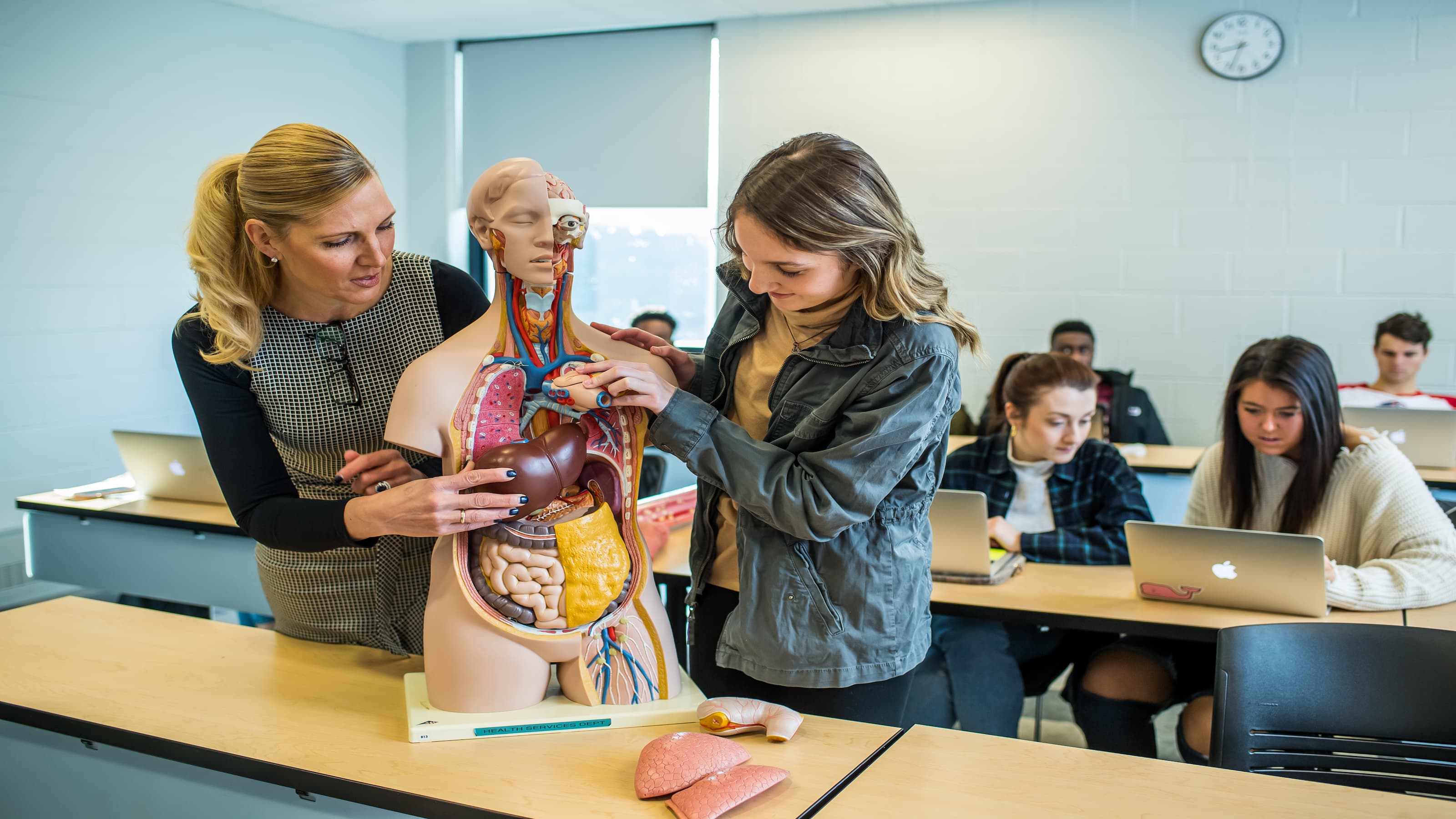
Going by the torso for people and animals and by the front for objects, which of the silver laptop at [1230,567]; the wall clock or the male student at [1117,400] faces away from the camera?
the silver laptop

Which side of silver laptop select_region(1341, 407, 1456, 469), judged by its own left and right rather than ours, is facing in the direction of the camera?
back

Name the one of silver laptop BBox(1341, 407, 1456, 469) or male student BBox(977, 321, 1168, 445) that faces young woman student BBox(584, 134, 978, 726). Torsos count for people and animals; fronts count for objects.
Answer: the male student

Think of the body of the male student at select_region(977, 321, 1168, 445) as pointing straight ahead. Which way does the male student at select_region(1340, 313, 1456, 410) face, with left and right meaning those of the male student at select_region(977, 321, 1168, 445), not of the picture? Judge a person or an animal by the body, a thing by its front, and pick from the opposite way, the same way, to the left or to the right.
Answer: the same way

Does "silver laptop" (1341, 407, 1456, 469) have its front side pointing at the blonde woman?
no

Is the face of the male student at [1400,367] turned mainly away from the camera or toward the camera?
toward the camera

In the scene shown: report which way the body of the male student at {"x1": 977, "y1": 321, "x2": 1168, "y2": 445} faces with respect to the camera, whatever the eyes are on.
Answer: toward the camera

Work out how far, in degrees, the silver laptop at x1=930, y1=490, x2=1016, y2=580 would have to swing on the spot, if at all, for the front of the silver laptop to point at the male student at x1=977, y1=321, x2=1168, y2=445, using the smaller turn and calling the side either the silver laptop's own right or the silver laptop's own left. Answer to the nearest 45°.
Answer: approximately 45° to the silver laptop's own left

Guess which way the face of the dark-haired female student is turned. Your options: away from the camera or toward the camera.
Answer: toward the camera

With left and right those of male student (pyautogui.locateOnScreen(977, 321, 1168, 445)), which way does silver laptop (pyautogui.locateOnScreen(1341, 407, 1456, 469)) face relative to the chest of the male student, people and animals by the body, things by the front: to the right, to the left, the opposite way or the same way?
the opposite way

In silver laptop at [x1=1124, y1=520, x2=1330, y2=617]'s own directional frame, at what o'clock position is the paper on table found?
The paper on table is roughly at 9 o'clock from the silver laptop.

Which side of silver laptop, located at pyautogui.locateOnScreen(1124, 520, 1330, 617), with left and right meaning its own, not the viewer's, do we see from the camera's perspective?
back

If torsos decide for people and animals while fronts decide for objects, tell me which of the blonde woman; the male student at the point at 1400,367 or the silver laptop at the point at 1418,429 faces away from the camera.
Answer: the silver laptop

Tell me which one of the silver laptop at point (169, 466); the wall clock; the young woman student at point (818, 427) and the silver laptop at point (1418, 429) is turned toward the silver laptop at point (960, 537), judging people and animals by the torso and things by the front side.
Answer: the wall clock

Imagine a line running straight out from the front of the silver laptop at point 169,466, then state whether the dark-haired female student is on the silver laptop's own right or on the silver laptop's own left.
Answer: on the silver laptop's own right

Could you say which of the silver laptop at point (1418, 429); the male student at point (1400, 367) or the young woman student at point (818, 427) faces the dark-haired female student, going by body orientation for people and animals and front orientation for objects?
the male student

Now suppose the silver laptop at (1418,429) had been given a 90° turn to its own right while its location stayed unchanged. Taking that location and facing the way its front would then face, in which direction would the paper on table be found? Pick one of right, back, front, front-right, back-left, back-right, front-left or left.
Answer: back-right

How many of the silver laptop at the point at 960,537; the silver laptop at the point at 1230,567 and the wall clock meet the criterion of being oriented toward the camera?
1

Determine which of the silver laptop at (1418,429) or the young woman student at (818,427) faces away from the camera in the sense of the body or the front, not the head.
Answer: the silver laptop

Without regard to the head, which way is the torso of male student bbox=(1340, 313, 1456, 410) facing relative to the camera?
toward the camera

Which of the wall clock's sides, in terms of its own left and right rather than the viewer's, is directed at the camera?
front

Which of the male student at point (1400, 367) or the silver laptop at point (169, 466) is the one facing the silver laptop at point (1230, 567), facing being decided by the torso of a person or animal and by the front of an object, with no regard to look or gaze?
the male student

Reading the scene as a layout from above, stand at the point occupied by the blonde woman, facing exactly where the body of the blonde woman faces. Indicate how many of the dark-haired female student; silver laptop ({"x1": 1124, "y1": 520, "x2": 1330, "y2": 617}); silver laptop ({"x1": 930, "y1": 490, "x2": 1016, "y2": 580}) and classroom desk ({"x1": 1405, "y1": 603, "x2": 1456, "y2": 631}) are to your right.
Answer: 0
